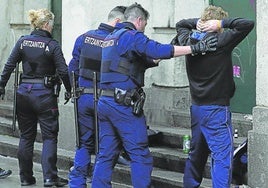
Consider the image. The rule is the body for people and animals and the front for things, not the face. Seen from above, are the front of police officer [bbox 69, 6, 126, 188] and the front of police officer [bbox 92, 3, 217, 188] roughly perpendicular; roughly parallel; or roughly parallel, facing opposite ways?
roughly parallel

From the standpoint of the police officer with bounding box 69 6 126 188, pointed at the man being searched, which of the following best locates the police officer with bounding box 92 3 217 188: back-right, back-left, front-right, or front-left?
front-right

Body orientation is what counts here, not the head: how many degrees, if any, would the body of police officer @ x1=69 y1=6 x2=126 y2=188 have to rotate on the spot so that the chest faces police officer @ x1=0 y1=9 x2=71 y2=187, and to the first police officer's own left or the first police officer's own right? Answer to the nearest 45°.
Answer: approximately 90° to the first police officer's own left

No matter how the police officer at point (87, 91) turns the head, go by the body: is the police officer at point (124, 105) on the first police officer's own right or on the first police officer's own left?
on the first police officer's own right

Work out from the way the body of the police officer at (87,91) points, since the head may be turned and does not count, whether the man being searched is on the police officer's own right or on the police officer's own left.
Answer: on the police officer's own right

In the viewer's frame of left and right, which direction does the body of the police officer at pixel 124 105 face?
facing away from the viewer and to the right of the viewer

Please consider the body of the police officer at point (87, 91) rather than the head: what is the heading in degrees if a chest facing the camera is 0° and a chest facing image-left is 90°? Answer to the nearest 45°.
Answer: approximately 225°

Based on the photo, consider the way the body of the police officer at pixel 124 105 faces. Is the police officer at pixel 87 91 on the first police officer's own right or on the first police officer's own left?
on the first police officer's own left

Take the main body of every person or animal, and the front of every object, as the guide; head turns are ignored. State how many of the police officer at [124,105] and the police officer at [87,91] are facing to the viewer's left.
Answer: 0

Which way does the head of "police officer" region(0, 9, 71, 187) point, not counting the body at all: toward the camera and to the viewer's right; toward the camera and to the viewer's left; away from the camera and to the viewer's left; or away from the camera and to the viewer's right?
away from the camera and to the viewer's right

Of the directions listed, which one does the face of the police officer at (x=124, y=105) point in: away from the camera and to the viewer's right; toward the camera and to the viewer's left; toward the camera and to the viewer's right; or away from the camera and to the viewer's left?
away from the camera and to the viewer's right
